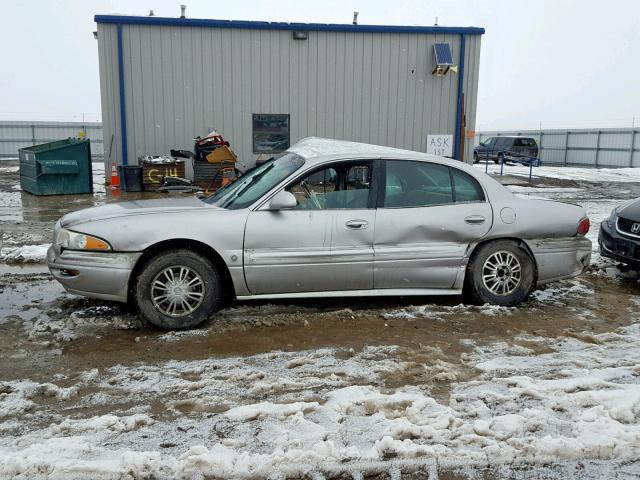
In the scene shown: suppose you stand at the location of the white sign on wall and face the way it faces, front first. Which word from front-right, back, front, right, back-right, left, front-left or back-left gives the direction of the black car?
front

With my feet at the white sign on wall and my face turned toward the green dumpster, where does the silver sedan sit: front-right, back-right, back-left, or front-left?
front-left

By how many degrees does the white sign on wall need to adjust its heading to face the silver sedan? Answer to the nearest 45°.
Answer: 0° — it already faces it

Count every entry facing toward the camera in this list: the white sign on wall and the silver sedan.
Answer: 1

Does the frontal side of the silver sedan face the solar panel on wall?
no

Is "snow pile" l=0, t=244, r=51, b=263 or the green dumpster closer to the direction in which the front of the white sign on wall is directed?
the snow pile

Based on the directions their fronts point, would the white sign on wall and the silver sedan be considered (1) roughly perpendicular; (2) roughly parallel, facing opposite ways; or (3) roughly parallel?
roughly perpendicular

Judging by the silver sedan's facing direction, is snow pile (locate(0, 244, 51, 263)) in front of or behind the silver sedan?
in front

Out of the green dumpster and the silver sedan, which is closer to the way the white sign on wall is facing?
the silver sedan

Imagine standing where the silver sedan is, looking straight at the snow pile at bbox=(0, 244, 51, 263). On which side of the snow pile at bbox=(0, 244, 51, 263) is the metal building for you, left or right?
right

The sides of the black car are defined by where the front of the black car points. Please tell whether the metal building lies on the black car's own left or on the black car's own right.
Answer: on the black car's own right

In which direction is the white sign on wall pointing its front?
toward the camera

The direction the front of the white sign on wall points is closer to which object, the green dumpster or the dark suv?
the green dumpster

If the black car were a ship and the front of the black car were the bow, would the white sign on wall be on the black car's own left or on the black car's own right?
on the black car's own right

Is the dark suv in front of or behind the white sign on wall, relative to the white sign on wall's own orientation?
behind

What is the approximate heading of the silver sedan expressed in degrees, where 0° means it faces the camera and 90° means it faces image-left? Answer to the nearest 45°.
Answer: approximately 90°

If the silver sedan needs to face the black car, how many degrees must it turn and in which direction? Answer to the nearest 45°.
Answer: approximately 135° to its right
